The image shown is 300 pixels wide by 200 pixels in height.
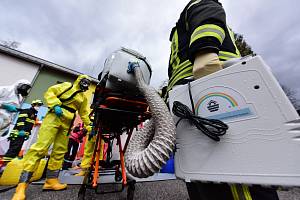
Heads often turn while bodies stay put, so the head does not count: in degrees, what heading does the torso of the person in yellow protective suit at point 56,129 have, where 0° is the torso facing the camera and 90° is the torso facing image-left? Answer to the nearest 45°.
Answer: approximately 315°

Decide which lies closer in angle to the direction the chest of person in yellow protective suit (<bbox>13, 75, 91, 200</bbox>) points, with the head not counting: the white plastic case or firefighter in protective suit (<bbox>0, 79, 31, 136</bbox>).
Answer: the white plastic case

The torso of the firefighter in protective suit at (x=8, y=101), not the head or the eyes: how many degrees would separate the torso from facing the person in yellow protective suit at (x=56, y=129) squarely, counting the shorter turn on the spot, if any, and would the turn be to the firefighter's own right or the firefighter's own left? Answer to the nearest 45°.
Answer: approximately 45° to the firefighter's own right

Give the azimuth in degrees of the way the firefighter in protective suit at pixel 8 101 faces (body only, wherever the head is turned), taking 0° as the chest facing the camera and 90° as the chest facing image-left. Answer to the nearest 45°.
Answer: approximately 270°

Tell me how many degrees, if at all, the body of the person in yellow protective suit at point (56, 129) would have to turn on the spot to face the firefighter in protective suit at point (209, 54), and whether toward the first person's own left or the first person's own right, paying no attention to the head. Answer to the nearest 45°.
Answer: approximately 45° to the first person's own right

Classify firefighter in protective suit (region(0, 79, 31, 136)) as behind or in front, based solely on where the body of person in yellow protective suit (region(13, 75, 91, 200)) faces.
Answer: behind
